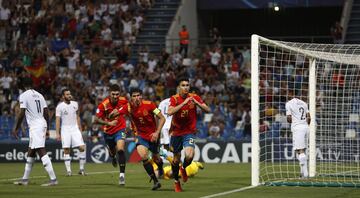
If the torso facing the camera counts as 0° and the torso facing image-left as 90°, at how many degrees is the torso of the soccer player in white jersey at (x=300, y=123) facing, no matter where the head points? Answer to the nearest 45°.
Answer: approximately 135°

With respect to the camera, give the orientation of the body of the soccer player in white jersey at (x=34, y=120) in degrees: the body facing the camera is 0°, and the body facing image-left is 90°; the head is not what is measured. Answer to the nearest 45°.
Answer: approximately 135°

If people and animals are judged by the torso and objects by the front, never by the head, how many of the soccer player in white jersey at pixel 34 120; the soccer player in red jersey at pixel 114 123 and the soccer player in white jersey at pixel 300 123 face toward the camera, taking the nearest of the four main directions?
1

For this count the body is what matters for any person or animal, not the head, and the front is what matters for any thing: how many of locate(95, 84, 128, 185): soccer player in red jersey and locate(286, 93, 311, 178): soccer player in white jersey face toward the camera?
1

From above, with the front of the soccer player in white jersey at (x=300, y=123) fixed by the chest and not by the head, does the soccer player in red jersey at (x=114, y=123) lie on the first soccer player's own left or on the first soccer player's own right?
on the first soccer player's own left

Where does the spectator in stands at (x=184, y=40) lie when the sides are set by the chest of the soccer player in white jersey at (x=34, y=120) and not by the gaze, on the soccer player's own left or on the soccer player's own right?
on the soccer player's own right
